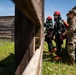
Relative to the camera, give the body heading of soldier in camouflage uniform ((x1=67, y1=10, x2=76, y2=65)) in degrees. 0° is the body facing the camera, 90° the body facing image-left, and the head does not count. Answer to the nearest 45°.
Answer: approximately 90°
